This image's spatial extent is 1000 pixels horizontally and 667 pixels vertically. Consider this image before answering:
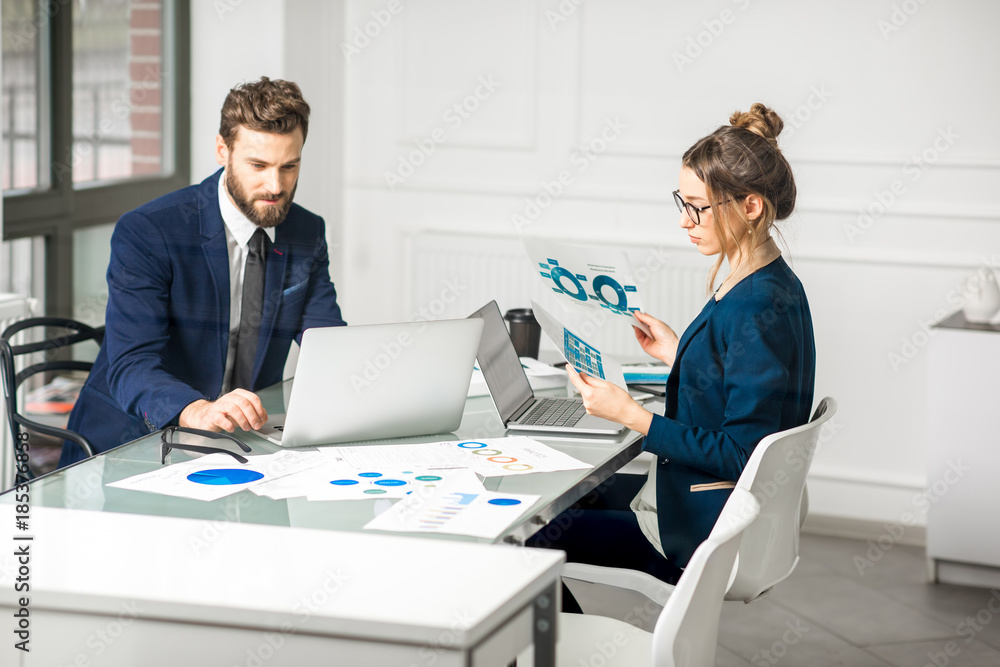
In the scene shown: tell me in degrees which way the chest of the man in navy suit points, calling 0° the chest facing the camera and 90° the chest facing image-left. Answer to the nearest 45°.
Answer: approximately 315°

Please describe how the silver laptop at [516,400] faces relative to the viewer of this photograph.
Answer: facing to the right of the viewer

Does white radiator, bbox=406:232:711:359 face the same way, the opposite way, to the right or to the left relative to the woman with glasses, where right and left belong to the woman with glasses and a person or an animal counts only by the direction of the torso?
to the left

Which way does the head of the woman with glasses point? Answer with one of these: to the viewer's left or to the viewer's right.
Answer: to the viewer's left

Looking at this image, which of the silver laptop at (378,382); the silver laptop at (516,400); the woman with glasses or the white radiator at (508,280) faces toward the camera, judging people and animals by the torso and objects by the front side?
the white radiator

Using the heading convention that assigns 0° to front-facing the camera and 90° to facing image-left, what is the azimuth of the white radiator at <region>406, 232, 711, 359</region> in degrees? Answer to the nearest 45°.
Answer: approximately 0°

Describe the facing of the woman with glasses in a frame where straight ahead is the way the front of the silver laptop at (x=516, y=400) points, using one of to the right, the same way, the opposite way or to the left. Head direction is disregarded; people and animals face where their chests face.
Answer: the opposite way

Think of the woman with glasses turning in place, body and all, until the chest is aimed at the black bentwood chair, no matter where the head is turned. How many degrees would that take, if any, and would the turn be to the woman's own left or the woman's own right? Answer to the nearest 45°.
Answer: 0° — they already face it

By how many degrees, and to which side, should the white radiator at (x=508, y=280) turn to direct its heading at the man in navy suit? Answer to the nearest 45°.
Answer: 0° — it already faces them
